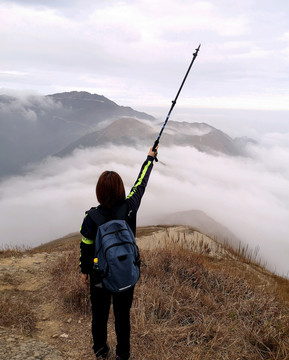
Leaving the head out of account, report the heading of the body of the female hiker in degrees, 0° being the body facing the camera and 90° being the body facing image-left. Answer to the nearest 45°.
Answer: approximately 180°
